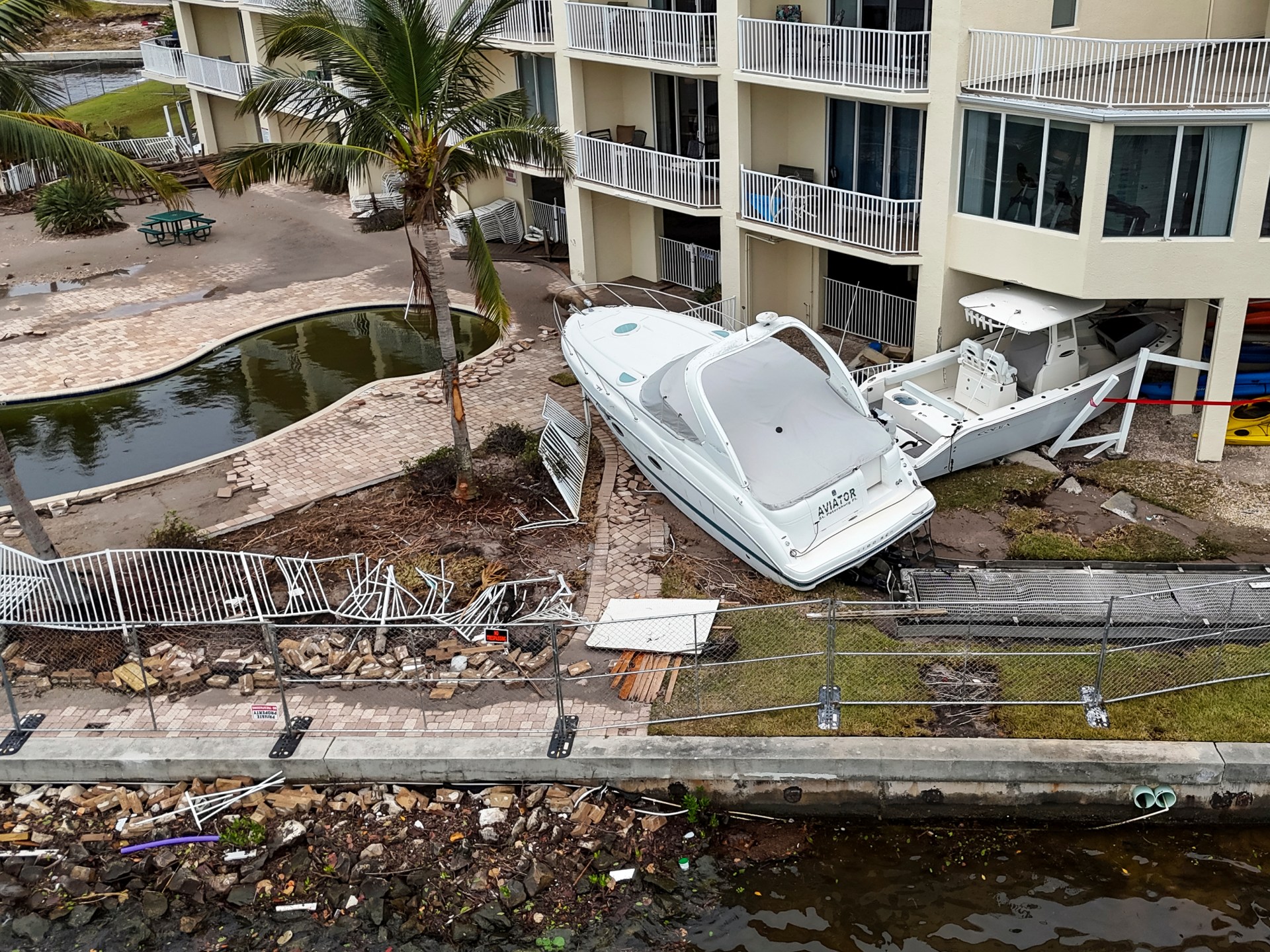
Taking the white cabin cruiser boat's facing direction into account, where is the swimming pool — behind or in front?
in front

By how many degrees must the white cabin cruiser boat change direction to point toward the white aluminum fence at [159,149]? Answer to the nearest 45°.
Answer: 0° — it already faces it

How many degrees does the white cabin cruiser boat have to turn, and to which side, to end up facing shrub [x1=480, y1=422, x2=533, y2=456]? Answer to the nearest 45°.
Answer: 0° — it already faces it

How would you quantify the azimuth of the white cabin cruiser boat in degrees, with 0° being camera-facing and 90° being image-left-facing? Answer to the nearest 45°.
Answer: approximately 135°

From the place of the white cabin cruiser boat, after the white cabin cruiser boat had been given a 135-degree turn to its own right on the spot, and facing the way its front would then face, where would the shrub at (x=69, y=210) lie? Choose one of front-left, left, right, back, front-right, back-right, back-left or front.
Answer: back-left

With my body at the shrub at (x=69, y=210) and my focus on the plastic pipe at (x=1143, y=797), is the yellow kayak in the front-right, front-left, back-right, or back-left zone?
front-left

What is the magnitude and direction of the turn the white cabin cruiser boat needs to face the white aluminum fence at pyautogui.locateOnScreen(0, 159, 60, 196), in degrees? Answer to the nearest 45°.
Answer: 0° — it already faces it

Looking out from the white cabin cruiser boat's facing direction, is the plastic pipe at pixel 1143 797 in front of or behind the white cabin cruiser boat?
behind

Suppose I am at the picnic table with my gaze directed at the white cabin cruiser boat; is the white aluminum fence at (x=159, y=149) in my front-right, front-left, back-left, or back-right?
back-left

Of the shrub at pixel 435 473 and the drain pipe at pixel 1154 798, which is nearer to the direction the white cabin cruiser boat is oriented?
the shrub

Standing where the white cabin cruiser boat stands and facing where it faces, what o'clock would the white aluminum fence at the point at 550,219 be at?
The white aluminum fence is roughly at 1 o'clock from the white cabin cruiser boat.

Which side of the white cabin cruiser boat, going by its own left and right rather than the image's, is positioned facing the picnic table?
front

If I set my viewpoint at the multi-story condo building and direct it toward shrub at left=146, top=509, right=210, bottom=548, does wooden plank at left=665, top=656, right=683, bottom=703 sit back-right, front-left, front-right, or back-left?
front-left

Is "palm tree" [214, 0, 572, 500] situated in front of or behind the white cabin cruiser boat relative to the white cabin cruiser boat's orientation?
in front

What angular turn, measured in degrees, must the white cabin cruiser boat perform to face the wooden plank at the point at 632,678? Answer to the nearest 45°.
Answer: approximately 90° to its left
